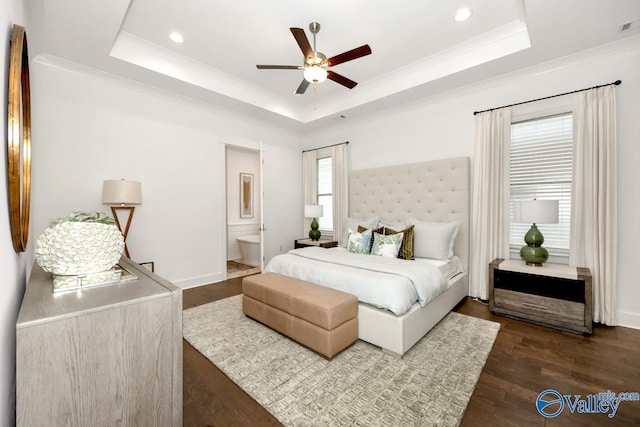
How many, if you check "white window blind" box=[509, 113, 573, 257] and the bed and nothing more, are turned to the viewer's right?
0

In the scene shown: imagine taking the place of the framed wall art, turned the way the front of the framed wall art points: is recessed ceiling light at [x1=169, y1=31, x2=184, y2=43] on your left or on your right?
on your right

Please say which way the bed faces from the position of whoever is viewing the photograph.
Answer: facing the viewer and to the left of the viewer

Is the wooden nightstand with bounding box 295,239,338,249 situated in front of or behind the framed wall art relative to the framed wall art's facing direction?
in front

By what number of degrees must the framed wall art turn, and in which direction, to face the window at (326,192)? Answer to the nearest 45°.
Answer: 0° — it already faces it

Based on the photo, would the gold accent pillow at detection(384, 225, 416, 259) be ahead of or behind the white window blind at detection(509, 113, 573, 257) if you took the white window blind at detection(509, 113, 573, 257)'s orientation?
ahead

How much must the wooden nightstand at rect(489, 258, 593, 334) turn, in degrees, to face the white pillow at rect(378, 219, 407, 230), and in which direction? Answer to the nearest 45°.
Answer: approximately 45° to its right

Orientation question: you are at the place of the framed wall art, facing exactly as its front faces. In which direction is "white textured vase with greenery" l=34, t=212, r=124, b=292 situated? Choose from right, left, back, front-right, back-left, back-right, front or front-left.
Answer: front-right

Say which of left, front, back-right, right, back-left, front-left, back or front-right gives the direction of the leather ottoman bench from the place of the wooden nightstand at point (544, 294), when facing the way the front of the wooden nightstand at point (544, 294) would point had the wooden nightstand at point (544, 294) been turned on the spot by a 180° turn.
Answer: back
